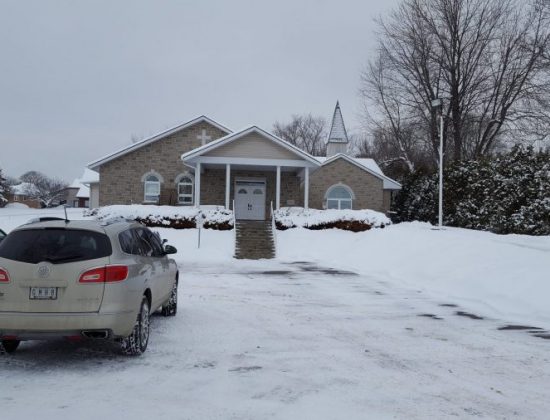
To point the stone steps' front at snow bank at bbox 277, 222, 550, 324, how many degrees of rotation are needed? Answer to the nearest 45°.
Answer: approximately 45° to its left

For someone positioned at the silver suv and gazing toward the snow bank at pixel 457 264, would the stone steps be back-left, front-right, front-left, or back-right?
front-left

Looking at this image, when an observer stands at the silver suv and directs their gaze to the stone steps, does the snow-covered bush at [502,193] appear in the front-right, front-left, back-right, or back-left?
front-right

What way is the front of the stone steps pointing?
toward the camera

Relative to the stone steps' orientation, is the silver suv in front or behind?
in front

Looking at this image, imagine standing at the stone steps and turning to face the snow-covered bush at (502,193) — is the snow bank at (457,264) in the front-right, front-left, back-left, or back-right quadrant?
front-right

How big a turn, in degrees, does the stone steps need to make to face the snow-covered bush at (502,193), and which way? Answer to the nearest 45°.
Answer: approximately 90° to its left

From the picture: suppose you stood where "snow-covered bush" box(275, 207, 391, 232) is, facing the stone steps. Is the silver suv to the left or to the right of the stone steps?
left

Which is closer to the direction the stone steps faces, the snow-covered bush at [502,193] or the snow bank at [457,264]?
the snow bank

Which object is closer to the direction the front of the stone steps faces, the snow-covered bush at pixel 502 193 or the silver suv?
the silver suv

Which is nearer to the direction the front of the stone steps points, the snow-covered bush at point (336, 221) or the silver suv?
the silver suv

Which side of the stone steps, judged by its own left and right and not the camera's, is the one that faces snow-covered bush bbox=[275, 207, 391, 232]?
left
